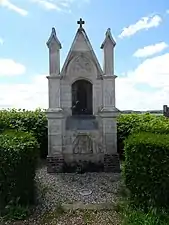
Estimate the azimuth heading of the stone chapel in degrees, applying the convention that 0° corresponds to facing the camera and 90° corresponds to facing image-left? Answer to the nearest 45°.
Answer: approximately 0°

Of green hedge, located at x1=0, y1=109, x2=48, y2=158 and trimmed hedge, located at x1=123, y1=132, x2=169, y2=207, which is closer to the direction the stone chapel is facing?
the trimmed hedge

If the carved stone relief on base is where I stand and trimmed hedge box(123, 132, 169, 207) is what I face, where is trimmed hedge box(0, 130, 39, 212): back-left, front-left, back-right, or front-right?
front-right

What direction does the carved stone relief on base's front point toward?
toward the camera

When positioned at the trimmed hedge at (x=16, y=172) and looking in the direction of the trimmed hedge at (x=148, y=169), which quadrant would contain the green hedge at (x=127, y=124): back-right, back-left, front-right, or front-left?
front-left

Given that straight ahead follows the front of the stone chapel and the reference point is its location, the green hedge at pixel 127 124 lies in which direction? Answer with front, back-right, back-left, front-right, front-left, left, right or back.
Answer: back-left

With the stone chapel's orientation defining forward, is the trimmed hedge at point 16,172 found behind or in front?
in front

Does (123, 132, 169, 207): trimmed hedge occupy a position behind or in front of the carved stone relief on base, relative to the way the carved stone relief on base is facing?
in front

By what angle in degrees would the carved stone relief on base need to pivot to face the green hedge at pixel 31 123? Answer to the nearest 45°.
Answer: approximately 135° to its right

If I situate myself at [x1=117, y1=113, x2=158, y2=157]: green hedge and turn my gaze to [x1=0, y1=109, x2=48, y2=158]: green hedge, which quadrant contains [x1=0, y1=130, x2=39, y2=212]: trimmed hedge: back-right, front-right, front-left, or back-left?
front-left
